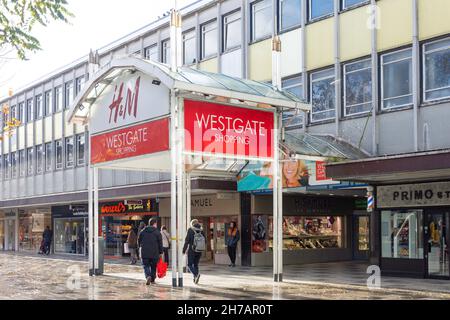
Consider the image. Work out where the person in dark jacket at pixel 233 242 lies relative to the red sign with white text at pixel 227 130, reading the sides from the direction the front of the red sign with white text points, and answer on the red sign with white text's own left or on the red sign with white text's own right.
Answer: on the red sign with white text's own left

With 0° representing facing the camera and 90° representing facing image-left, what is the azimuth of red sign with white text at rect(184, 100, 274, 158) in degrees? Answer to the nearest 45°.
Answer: approximately 315°

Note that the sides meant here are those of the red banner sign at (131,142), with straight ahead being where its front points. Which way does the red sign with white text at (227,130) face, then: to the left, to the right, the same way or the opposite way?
to the left

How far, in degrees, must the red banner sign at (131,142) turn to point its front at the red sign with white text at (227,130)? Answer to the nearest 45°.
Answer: approximately 90° to its left

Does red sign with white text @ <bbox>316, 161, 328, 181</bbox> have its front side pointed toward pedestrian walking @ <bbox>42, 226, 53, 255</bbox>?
no

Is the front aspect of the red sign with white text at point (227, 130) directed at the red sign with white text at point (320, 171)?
no

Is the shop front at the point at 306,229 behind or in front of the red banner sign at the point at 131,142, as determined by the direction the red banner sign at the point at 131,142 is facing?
behind

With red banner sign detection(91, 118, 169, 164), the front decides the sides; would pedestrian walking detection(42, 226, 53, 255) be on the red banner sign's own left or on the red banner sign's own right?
on the red banner sign's own right

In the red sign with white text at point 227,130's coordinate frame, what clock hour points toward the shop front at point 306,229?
The shop front is roughly at 8 o'clock from the red sign with white text.
